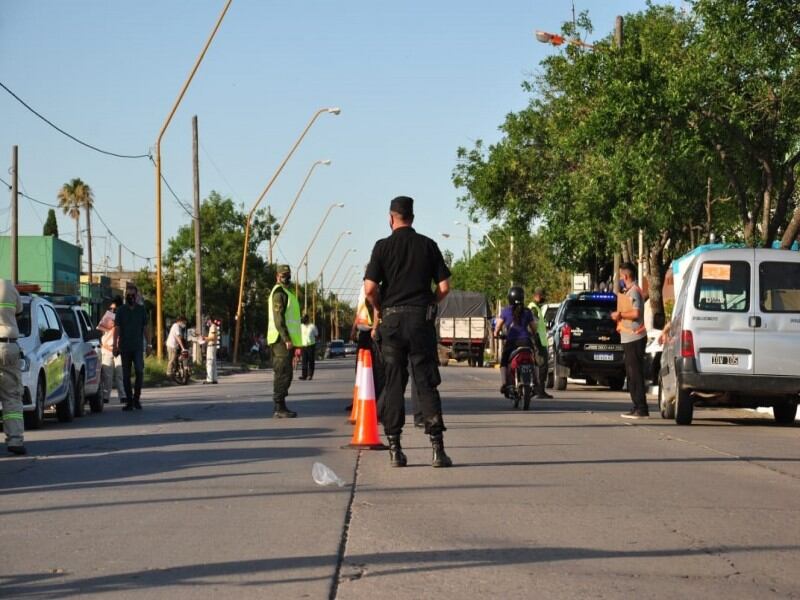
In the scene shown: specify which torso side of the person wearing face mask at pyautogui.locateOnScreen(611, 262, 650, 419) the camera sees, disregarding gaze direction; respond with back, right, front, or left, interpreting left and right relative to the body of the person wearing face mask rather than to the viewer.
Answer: left

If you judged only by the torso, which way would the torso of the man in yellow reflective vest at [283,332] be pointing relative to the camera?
to the viewer's right

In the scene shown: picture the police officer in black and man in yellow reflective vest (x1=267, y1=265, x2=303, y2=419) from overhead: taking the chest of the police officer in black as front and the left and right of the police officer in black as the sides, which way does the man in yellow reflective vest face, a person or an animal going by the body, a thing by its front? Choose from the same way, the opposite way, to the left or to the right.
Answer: to the right

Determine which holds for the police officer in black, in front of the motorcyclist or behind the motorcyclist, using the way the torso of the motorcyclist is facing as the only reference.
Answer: behind

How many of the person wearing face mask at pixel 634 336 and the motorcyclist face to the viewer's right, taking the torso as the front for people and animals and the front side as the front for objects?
0

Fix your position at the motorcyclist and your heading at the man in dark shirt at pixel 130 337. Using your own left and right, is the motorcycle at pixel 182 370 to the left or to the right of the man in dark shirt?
right

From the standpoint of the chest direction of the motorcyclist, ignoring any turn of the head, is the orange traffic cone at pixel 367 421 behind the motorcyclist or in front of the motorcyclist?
behind
